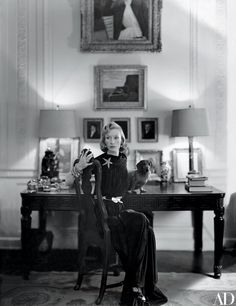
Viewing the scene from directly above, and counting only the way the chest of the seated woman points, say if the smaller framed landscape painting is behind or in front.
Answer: behind

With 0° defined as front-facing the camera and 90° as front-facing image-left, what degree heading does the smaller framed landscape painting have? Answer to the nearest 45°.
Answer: approximately 0°

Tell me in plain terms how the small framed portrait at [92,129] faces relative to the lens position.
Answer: facing the viewer

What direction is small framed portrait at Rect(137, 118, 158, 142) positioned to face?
toward the camera

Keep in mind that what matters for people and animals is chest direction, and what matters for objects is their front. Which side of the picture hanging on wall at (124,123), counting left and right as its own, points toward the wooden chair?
front

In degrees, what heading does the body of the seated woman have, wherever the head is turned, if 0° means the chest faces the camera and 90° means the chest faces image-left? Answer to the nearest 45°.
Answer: approximately 315°

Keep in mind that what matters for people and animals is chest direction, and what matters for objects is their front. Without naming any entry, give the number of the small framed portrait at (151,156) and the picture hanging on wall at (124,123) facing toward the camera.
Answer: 2

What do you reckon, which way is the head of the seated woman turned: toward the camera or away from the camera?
toward the camera

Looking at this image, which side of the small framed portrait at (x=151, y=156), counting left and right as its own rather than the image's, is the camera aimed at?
front
